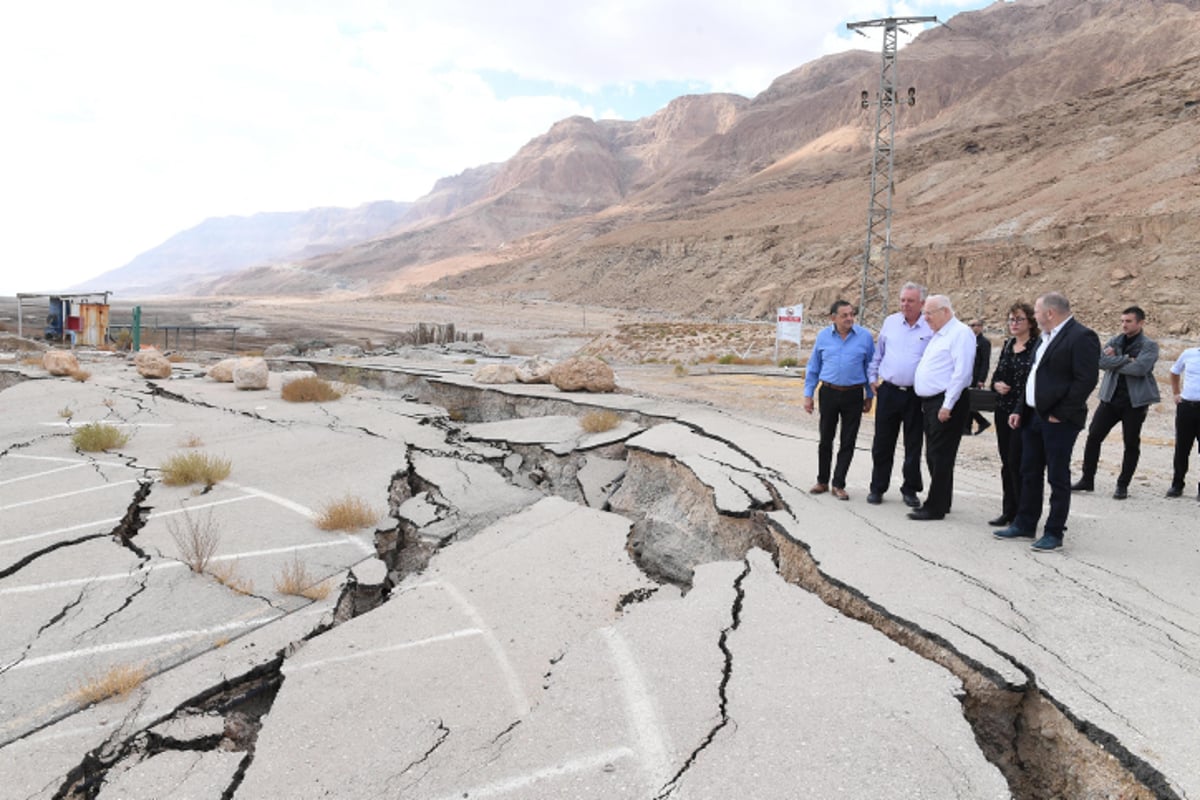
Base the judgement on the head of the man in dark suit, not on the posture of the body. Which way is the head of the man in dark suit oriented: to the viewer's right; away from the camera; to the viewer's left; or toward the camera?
to the viewer's left

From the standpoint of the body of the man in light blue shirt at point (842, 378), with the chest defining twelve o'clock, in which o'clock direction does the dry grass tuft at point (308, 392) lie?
The dry grass tuft is roughly at 4 o'clock from the man in light blue shirt.

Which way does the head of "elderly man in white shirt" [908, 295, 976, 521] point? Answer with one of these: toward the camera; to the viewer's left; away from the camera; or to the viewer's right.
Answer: to the viewer's left

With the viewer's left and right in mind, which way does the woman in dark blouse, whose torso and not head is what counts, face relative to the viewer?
facing the viewer and to the left of the viewer

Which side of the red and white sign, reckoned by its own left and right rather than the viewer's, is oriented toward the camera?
front

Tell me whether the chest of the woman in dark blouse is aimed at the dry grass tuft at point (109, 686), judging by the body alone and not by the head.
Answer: yes

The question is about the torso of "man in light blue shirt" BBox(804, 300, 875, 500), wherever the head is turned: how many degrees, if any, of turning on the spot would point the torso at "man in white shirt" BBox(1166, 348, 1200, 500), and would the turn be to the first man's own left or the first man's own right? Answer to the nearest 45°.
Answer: approximately 135° to the first man's own left

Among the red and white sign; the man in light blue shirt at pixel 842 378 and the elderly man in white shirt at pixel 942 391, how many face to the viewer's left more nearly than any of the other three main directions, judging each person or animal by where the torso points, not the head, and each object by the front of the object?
1

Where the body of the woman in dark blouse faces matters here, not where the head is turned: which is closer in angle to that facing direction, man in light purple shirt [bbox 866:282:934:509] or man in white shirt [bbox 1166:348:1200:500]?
the man in light purple shirt

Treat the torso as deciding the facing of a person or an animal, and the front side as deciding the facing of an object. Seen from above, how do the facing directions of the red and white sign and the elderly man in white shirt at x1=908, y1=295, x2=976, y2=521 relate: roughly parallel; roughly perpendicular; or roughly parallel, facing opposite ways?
roughly perpendicular

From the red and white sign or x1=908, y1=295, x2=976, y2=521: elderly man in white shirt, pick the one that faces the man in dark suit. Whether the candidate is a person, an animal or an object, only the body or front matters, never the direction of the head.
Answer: the red and white sign

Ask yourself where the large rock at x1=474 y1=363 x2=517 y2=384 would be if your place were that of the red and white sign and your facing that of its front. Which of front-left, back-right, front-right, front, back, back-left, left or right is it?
front-right

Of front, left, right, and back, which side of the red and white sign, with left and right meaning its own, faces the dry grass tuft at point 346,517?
front

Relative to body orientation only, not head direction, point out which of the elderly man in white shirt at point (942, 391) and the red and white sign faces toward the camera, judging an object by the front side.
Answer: the red and white sign

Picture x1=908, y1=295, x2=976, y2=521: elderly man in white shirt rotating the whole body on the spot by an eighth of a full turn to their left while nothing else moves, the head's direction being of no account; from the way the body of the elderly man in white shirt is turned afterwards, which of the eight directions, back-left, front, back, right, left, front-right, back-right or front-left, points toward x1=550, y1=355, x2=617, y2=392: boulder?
right

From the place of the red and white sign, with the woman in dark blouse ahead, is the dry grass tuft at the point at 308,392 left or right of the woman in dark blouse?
right

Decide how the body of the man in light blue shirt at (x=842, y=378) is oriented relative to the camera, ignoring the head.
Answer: toward the camera

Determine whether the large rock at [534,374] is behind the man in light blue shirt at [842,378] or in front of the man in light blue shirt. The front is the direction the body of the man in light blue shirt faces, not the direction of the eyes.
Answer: behind

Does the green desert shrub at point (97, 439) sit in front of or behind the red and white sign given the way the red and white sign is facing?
in front
